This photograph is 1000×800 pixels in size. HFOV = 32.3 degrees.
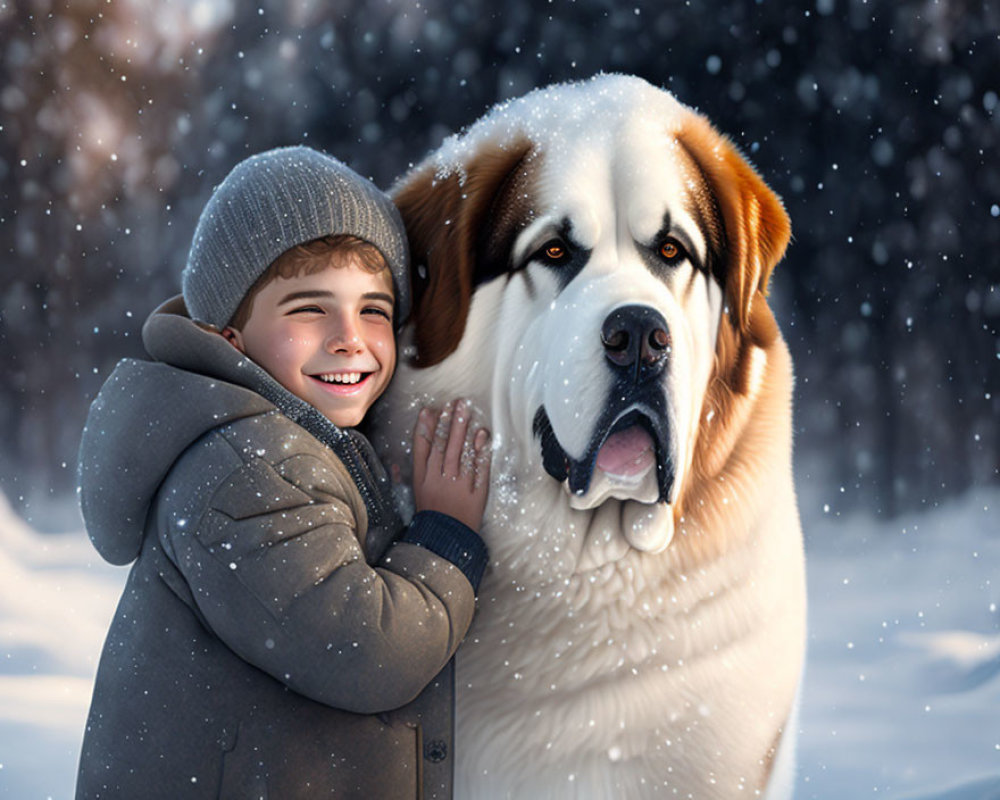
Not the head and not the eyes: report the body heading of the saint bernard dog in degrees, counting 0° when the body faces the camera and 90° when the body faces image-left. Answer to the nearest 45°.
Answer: approximately 0°
